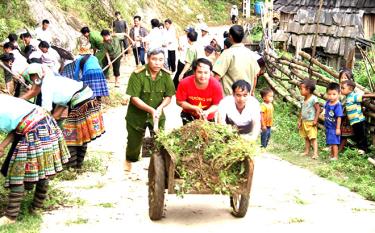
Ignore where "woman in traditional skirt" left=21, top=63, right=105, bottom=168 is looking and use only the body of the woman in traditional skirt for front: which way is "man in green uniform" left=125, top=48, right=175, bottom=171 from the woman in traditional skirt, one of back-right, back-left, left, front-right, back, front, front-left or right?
back

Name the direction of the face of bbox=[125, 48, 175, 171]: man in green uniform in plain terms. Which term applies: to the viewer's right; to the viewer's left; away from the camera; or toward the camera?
toward the camera

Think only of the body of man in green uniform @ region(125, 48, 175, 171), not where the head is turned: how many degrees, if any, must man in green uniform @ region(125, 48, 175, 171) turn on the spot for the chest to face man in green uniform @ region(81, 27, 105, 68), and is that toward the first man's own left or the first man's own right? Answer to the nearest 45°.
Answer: approximately 180°

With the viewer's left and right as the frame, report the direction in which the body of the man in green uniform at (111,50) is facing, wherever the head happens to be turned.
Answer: facing the viewer and to the left of the viewer

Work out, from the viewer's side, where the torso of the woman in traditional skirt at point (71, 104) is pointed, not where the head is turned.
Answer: to the viewer's left

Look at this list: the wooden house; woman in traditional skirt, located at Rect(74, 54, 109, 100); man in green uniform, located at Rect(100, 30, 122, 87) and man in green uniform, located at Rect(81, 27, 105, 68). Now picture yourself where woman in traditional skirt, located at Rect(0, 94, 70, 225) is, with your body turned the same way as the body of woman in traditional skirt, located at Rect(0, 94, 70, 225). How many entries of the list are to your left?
0

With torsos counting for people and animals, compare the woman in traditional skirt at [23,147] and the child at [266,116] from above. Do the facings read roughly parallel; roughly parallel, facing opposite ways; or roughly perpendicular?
roughly perpendicular

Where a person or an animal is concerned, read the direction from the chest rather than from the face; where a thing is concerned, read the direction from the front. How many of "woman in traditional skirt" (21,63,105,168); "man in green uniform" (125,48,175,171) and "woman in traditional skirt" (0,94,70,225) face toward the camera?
1

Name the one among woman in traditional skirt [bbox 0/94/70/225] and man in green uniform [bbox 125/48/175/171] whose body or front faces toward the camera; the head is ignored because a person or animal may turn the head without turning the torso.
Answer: the man in green uniform

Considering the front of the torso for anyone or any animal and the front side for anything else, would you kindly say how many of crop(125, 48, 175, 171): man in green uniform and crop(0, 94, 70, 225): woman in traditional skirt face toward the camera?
1

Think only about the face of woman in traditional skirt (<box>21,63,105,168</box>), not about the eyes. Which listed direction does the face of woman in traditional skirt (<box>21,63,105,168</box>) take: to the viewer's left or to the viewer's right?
to the viewer's left

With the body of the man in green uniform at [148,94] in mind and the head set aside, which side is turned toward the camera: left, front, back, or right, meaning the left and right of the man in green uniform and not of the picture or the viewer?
front

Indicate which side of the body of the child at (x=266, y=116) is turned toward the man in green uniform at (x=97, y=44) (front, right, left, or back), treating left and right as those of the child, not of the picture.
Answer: back

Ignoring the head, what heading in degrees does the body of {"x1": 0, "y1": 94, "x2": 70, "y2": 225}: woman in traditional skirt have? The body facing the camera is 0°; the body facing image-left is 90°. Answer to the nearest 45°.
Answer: approximately 90°

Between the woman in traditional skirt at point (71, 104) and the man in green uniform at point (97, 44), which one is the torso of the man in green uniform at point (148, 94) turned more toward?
the woman in traditional skirt
